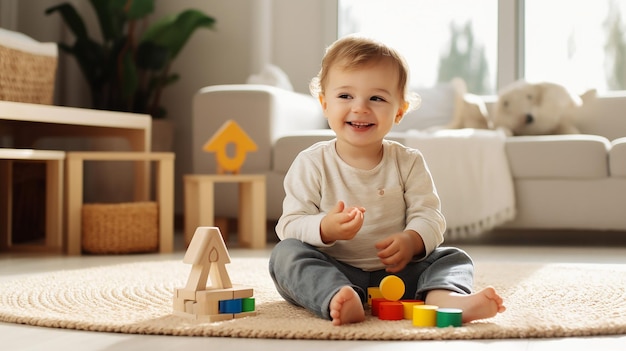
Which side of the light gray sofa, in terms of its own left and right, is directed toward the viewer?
front

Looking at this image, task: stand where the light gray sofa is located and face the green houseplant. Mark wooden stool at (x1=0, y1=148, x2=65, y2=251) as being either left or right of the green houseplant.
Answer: left

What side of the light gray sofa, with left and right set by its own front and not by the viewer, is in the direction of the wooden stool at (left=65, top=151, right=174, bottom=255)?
right

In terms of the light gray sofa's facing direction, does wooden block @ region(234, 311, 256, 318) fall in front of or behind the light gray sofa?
in front

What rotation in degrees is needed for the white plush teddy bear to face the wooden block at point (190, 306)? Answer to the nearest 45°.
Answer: approximately 45° to its left

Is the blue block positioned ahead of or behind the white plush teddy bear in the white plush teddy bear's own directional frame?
ahead

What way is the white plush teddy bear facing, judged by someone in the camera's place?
facing the viewer and to the left of the viewer

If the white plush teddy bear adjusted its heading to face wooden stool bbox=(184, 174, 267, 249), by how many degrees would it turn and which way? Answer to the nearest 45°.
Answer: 0° — it already faces it
